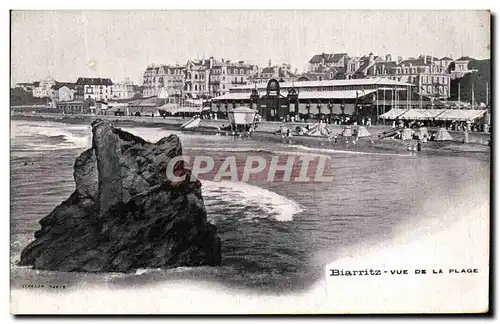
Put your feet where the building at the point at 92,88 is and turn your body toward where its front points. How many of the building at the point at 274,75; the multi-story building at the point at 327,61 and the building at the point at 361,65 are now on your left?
3

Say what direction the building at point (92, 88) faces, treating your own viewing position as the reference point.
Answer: facing the viewer

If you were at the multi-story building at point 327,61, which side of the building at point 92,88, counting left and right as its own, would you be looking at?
left
